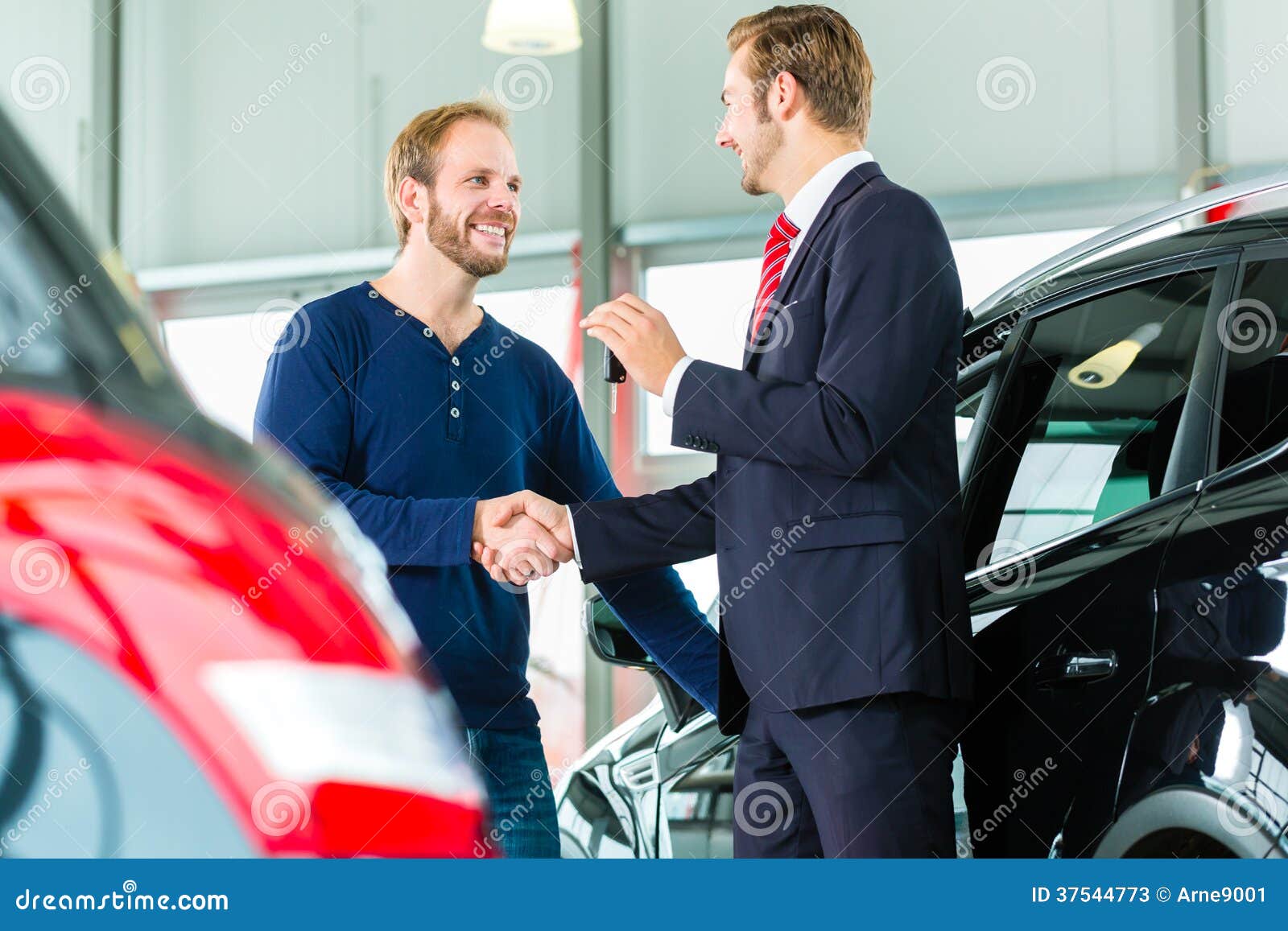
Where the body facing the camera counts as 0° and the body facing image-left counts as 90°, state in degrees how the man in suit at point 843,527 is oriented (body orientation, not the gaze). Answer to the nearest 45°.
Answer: approximately 90°

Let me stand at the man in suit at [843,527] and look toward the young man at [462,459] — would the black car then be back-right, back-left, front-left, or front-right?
back-right

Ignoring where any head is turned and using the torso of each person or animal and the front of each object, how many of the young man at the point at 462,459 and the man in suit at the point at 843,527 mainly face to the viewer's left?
1

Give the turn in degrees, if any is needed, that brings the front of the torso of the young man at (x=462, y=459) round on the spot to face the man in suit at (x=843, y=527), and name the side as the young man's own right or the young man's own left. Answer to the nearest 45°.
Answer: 0° — they already face them

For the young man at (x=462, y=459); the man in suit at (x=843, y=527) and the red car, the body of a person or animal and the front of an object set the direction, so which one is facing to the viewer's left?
the man in suit

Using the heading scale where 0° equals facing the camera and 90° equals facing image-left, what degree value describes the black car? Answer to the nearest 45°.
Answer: approximately 135°
